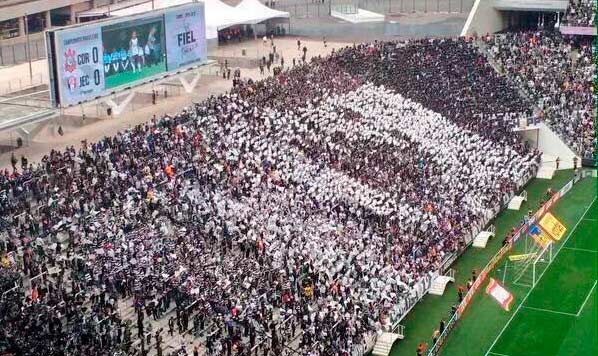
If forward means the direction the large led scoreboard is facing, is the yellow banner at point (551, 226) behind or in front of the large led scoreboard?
in front

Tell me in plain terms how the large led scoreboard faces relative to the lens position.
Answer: facing the viewer and to the right of the viewer

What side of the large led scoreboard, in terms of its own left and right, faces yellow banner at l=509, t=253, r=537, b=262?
front

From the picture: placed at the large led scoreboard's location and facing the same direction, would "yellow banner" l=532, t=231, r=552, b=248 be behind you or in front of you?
in front

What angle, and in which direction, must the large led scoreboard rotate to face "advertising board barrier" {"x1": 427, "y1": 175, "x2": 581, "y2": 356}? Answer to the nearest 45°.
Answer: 0° — it already faces it
